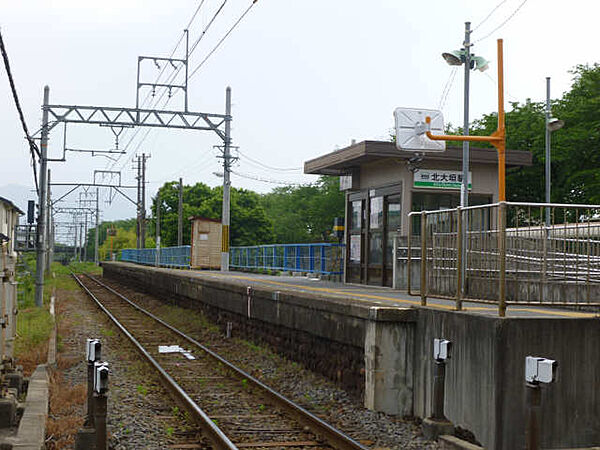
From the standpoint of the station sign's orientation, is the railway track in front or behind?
in front

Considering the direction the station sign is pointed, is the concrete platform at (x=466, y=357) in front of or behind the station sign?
in front

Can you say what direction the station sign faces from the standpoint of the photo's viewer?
facing the viewer

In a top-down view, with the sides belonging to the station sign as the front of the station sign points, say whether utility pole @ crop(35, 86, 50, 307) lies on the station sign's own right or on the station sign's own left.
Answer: on the station sign's own right

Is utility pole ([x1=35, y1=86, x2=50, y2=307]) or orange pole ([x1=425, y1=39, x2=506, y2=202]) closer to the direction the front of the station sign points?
the orange pole

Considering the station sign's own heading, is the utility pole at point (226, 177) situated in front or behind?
behind

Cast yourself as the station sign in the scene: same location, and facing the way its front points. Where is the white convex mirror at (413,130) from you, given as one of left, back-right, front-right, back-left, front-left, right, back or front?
front

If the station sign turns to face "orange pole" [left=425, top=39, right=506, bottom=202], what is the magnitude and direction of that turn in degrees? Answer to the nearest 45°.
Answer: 0° — it already faces it

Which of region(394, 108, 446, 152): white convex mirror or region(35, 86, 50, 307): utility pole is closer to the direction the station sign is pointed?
the white convex mirror
